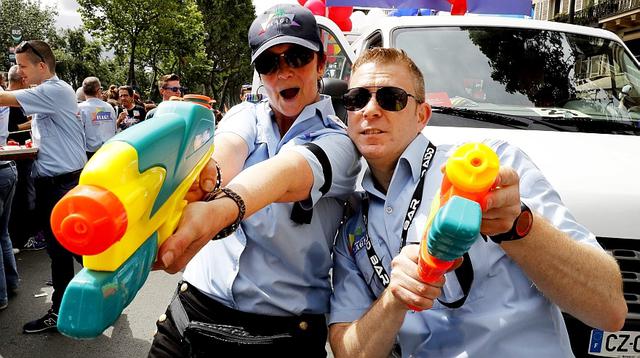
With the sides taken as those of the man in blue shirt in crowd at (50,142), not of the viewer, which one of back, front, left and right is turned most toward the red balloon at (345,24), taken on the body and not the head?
back

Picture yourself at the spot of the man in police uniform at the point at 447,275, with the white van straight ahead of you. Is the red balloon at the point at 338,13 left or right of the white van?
left

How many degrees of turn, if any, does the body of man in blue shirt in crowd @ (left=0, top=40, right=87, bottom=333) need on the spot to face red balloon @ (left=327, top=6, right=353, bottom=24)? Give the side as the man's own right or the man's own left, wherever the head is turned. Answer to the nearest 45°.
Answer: approximately 180°

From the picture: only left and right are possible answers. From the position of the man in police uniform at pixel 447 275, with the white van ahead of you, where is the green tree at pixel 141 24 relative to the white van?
left

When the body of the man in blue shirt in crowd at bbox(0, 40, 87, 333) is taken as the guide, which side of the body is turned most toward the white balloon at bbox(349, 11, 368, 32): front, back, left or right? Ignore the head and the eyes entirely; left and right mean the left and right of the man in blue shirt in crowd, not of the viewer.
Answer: back

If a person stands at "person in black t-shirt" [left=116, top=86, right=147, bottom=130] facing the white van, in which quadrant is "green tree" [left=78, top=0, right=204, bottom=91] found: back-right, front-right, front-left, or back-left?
back-left

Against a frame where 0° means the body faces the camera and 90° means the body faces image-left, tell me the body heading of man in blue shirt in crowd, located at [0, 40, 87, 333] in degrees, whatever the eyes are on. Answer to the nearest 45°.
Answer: approximately 90°

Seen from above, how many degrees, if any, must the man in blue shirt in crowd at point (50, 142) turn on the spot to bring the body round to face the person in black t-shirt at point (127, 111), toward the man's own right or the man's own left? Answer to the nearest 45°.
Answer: approximately 90° to the man's own right

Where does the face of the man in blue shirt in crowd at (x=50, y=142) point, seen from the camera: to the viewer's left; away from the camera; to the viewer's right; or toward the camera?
to the viewer's left

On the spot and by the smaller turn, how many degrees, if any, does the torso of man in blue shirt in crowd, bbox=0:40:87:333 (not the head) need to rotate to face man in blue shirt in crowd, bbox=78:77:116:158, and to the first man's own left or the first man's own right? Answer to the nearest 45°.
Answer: approximately 90° to the first man's own right
